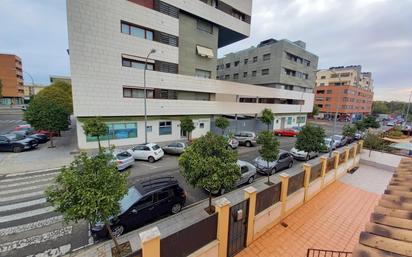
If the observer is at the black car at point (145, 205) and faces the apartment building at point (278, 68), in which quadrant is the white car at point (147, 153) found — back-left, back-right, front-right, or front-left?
front-left

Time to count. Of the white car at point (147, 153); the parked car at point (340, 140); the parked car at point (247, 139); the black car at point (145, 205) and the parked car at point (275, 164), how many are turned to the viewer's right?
0

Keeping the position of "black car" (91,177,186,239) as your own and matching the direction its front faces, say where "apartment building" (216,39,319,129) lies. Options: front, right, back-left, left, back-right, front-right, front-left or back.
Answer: back

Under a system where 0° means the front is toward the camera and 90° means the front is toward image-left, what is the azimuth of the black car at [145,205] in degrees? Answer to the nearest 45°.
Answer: approximately 45°

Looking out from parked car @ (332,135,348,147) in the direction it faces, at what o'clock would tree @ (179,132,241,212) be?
The tree is roughly at 11 o'clock from the parked car.

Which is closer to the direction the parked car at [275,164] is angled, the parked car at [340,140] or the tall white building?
the tall white building

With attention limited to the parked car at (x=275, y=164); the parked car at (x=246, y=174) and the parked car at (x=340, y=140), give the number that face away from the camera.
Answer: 0

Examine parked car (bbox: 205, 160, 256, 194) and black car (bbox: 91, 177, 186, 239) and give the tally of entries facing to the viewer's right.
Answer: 0

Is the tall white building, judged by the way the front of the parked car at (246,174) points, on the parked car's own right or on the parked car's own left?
on the parked car's own right

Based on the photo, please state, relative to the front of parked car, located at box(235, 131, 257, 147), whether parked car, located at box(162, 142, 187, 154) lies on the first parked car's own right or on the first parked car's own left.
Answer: on the first parked car's own left

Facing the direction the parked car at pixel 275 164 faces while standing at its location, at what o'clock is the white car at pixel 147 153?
The white car is roughly at 1 o'clock from the parked car.

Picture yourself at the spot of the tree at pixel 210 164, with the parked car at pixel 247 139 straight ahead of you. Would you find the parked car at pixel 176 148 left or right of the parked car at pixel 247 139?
left
